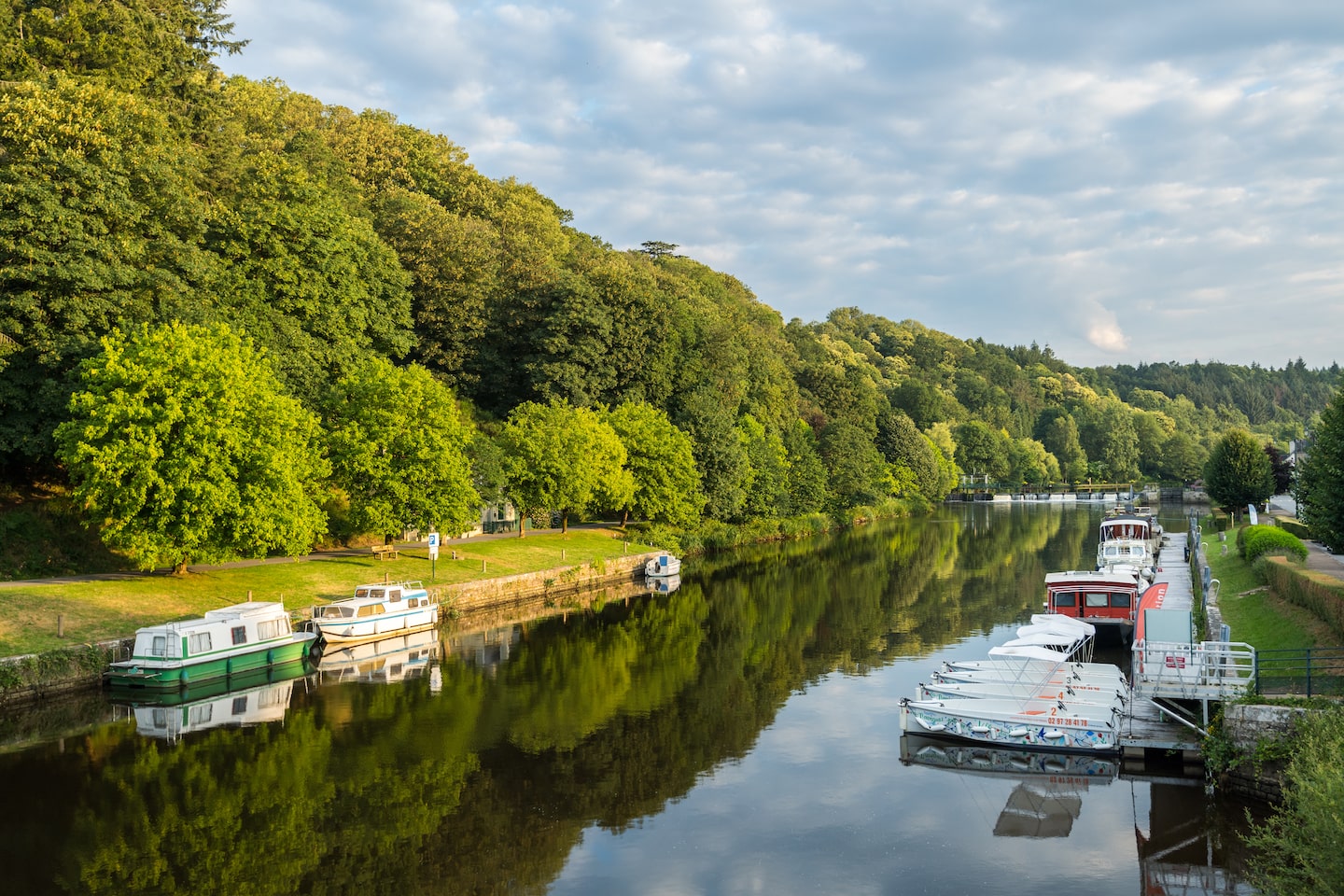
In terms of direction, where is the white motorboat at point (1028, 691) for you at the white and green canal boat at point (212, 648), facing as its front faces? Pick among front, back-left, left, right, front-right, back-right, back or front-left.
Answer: right

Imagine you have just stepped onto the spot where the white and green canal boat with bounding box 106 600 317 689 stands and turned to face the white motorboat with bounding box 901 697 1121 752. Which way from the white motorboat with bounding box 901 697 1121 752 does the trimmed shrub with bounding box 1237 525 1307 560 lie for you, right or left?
left

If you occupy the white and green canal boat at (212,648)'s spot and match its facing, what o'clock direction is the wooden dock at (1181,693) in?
The wooden dock is roughly at 3 o'clock from the white and green canal boat.

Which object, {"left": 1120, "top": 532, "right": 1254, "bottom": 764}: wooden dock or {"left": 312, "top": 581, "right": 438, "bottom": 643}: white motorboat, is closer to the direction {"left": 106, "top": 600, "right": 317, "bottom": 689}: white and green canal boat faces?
the white motorboat

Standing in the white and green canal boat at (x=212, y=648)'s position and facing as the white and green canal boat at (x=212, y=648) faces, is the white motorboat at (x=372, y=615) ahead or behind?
ahead

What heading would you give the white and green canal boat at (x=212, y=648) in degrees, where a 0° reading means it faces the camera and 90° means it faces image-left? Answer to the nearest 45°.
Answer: approximately 225°
